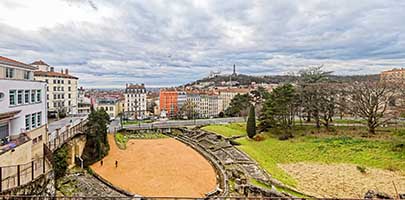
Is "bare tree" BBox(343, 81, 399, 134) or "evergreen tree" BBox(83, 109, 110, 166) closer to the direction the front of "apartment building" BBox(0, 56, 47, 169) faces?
the bare tree

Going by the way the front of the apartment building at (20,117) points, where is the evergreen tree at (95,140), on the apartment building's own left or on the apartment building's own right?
on the apartment building's own left

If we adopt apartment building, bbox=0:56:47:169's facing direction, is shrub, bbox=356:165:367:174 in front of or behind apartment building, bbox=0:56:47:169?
in front

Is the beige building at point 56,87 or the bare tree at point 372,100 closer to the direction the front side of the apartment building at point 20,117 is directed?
the bare tree

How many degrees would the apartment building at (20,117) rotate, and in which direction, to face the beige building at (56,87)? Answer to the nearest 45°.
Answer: approximately 135° to its left

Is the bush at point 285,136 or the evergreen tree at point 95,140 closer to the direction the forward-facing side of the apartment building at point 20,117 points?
the bush

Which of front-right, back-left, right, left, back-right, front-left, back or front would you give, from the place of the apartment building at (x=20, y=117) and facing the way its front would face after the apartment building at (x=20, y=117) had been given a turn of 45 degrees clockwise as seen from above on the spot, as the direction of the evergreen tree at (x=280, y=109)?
left

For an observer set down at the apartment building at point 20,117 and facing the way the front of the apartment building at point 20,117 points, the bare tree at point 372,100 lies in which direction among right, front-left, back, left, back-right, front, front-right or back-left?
front-left

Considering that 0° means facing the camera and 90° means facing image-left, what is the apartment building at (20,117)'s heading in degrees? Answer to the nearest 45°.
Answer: approximately 315°

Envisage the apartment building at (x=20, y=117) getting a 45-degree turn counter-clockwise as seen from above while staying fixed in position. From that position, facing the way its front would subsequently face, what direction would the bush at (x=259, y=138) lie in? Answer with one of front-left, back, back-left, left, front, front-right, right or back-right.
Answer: front
